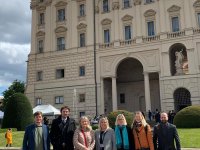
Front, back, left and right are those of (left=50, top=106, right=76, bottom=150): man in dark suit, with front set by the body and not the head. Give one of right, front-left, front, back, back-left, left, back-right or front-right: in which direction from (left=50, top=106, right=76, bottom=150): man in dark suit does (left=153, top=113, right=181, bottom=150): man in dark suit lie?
left

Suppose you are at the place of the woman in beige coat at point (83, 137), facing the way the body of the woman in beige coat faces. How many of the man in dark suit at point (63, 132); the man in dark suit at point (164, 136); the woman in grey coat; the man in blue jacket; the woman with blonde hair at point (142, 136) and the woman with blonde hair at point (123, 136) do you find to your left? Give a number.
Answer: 4

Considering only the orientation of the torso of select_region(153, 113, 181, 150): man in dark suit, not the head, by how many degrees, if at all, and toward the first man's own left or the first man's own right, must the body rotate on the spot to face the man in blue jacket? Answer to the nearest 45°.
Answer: approximately 90° to the first man's own right

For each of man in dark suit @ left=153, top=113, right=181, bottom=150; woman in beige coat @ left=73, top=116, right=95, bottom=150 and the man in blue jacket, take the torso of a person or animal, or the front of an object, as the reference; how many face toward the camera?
3

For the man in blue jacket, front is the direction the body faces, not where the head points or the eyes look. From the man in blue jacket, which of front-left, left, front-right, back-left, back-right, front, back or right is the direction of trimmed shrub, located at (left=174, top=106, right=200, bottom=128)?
back-left

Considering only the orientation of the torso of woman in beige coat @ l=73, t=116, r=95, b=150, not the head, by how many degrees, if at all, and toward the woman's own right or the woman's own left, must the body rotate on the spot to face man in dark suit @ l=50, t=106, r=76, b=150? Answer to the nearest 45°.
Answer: approximately 135° to the woman's own right

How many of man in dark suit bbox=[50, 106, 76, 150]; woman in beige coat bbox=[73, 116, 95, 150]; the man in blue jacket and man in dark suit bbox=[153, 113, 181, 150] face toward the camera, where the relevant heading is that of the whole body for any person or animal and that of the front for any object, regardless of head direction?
4

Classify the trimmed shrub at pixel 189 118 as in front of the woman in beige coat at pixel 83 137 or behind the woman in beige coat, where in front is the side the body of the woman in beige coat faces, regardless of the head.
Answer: behind

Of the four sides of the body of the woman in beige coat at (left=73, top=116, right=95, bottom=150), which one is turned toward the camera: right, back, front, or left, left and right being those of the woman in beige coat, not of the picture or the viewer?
front

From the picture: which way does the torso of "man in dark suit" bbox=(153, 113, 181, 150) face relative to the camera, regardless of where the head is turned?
toward the camera

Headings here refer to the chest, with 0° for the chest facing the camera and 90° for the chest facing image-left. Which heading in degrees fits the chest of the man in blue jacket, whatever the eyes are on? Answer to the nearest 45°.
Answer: approximately 0°

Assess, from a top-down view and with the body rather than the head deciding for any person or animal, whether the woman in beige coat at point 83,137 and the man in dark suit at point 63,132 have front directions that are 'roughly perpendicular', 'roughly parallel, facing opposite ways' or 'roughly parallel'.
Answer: roughly parallel

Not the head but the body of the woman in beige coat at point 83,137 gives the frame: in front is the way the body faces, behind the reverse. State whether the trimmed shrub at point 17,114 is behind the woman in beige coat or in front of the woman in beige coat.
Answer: behind
